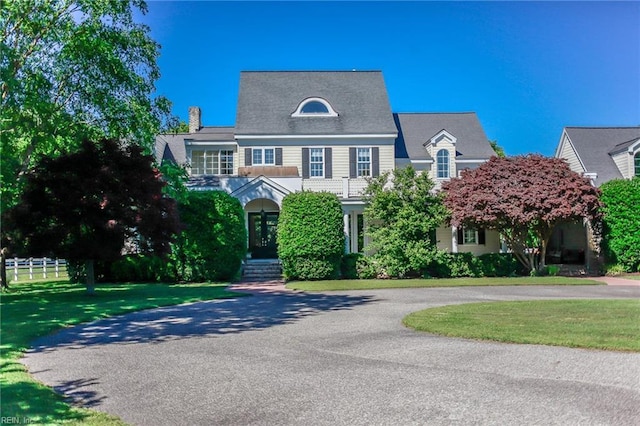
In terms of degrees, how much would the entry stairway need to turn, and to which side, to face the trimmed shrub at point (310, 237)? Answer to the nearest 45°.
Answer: approximately 45° to its left

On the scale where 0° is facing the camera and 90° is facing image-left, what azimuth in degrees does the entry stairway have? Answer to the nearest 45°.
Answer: approximately 0°

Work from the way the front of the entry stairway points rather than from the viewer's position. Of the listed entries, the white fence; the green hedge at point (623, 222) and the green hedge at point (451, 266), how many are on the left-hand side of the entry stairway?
2

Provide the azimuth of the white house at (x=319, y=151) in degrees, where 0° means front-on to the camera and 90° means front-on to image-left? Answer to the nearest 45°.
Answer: approximately 0°

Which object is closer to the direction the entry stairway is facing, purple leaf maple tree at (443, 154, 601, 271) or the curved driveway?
the curved driveway

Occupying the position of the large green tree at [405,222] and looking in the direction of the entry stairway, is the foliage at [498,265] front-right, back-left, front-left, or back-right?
back-right

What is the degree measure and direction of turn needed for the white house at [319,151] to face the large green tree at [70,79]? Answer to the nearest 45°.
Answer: approximately 45° to its right

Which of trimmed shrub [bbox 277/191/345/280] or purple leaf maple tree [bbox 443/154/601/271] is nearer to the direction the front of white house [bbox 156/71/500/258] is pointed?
the trimmed shrub
